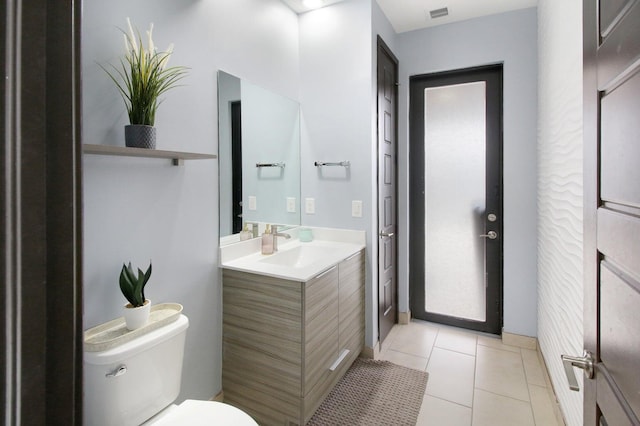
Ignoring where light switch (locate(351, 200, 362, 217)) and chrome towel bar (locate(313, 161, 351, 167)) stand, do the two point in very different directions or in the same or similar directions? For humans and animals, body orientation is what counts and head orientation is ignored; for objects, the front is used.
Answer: same or similar directions

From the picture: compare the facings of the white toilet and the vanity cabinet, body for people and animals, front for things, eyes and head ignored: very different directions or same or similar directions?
same or similar directions

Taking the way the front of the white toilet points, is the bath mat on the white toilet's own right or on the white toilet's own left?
on the white toilet's own left

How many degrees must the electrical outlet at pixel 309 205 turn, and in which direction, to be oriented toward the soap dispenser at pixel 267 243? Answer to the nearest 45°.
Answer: approximately 45° to its right

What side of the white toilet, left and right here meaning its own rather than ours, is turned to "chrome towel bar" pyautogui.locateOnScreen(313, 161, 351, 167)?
left

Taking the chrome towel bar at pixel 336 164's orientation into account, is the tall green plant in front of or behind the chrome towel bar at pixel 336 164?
in front

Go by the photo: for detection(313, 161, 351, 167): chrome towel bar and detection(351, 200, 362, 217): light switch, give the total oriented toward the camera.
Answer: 2

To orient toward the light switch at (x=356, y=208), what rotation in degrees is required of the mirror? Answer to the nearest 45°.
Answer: approximately 45° to its left

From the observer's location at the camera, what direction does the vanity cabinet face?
facing the viewer and to the right of the viewer

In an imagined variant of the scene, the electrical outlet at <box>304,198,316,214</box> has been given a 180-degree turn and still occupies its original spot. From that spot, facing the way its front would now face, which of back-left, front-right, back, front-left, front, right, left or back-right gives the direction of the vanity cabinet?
back

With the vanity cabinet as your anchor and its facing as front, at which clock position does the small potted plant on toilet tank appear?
The small potted plant on toilet tank is roughly at 3 o'clock from the vanity cabinet.

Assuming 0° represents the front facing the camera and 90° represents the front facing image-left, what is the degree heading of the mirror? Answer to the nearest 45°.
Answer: approximately 315°

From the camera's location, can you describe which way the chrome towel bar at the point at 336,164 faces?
facing the viewer

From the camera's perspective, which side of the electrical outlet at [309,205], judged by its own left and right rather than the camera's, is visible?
front
